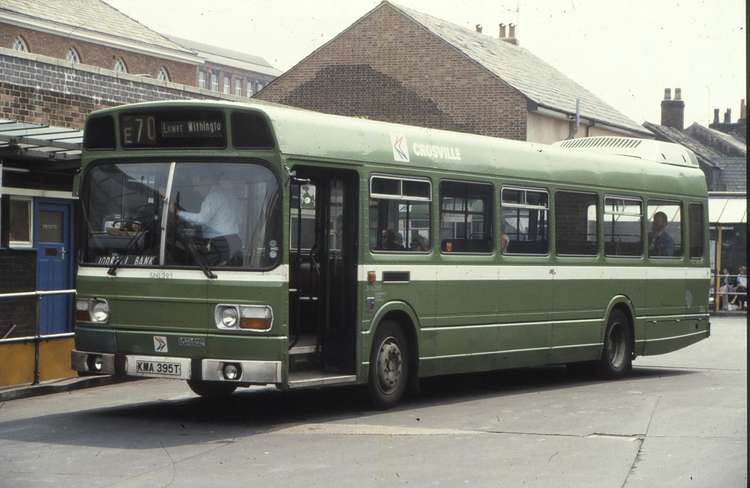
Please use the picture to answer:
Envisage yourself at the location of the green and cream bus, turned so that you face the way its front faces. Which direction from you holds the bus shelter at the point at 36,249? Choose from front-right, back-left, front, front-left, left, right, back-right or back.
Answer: right

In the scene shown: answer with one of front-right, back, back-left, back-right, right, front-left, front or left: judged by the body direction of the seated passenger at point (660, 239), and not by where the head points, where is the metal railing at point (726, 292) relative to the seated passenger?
back-right

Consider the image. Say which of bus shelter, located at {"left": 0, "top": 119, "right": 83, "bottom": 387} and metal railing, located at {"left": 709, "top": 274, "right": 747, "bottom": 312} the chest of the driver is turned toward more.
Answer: the bus shelter

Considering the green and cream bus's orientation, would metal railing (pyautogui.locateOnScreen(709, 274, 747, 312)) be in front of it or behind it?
behind

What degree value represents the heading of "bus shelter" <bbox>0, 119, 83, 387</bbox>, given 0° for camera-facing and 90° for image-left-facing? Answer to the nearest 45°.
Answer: approximately 315°

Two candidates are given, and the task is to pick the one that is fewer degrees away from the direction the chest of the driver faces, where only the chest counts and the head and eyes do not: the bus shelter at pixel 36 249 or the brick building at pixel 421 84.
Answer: the bus shelter
